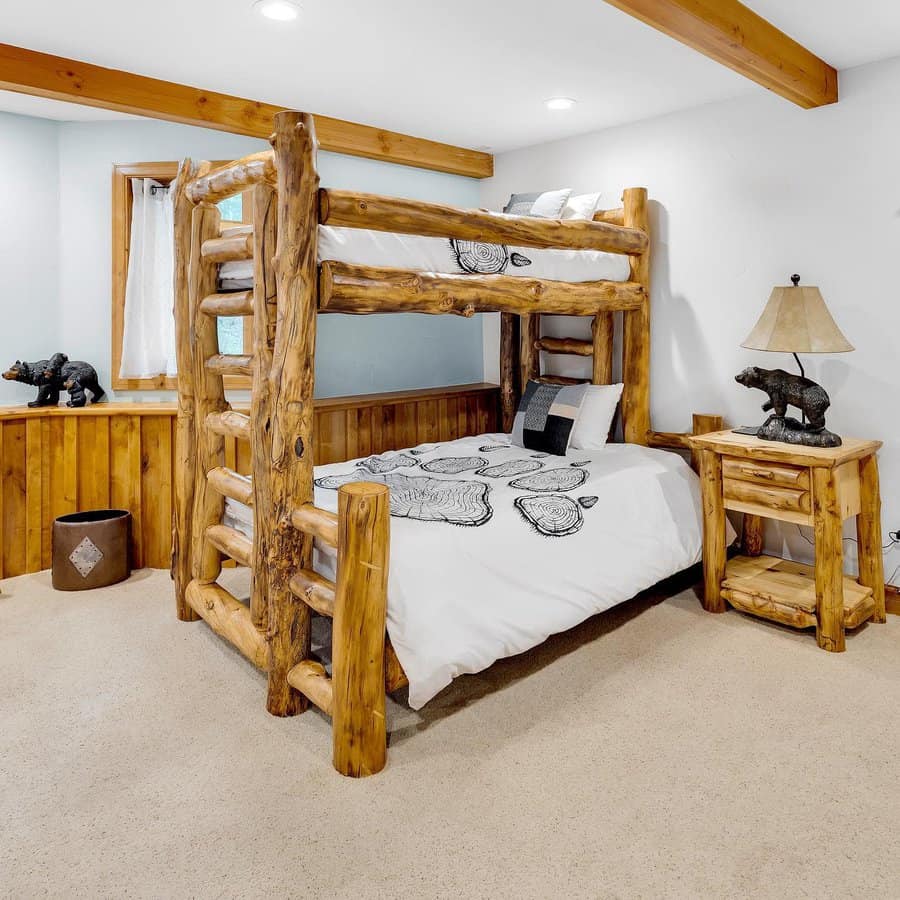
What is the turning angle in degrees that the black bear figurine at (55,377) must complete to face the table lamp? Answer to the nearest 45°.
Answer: approximately 135° to its left

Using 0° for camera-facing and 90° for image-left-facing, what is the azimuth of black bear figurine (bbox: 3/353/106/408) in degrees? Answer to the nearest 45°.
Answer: approximately 90°

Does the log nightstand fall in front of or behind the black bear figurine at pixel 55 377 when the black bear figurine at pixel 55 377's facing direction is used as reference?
behind

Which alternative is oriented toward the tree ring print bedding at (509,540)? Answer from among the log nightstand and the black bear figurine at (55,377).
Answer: the log nightstand

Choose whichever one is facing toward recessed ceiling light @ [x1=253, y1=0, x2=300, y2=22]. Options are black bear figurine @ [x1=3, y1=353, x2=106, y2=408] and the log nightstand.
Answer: the log nightstand

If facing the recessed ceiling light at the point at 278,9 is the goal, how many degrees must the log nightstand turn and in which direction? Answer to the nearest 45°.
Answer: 0° — it already faces it
